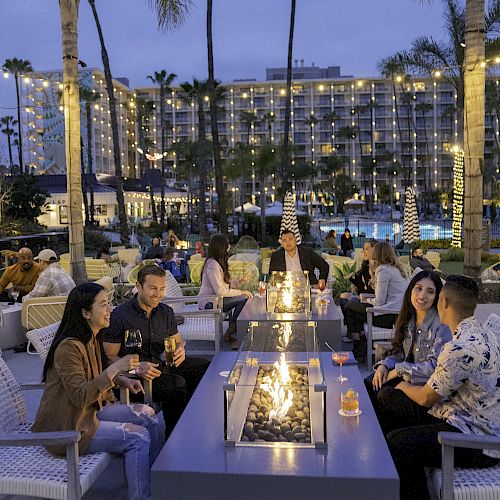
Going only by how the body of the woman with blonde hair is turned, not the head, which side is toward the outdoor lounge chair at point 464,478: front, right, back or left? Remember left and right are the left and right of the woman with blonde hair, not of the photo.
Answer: left

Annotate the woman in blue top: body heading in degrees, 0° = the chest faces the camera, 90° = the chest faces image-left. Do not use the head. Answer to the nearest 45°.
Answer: approximately 45°

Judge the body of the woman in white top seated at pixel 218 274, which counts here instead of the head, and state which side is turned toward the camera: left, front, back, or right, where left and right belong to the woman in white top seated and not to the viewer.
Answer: right

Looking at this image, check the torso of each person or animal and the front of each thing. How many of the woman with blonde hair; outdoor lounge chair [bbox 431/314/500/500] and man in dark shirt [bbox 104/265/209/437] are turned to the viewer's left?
2

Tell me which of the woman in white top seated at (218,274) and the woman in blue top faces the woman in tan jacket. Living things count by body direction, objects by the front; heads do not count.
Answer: the woman in blue top

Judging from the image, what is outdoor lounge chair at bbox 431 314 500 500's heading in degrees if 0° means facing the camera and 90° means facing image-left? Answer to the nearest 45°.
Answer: approximately 90°

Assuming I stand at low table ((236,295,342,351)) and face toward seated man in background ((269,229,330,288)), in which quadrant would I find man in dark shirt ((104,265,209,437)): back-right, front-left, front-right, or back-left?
back-left

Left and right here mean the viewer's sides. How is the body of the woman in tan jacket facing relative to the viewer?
facing to the right of the viewer

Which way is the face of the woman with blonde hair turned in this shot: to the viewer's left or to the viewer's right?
to the viewer's left

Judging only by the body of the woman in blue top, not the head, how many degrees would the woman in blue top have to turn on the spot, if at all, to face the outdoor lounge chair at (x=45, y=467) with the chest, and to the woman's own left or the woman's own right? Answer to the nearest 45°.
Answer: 0° — they already face it

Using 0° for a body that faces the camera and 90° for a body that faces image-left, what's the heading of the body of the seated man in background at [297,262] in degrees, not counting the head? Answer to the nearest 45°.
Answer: approximately 0°

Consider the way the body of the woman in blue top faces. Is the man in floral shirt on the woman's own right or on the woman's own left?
on the woman's own left
